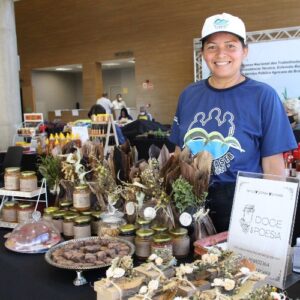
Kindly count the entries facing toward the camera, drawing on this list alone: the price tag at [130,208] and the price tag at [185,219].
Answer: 2

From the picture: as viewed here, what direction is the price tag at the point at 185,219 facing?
toward the camera

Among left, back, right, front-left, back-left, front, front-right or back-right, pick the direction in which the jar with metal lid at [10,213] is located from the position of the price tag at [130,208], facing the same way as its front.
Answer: back-right

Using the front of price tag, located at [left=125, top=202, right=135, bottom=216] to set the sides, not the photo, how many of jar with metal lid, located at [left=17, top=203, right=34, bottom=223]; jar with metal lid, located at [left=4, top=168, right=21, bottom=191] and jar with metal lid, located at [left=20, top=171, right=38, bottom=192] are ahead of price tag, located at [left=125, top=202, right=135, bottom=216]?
0

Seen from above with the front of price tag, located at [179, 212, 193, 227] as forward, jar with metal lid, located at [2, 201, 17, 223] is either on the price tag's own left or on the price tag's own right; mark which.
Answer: on the price tag's own right

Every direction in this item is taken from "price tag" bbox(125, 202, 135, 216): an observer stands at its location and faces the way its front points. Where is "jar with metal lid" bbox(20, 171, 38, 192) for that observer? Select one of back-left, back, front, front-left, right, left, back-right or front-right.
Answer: back-right

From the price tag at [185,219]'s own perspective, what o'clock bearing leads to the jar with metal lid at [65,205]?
The jar with metal lid is roughly at 4 o'clock from the price tag.

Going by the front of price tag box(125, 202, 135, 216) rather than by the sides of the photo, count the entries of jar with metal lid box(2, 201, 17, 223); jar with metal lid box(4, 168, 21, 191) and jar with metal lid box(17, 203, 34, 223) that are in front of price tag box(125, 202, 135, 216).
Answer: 0

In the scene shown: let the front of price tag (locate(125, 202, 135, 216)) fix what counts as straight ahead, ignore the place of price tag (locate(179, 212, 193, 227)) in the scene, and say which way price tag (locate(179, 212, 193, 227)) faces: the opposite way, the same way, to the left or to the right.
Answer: the same way

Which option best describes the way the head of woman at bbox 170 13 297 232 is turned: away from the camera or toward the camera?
toward the camera
